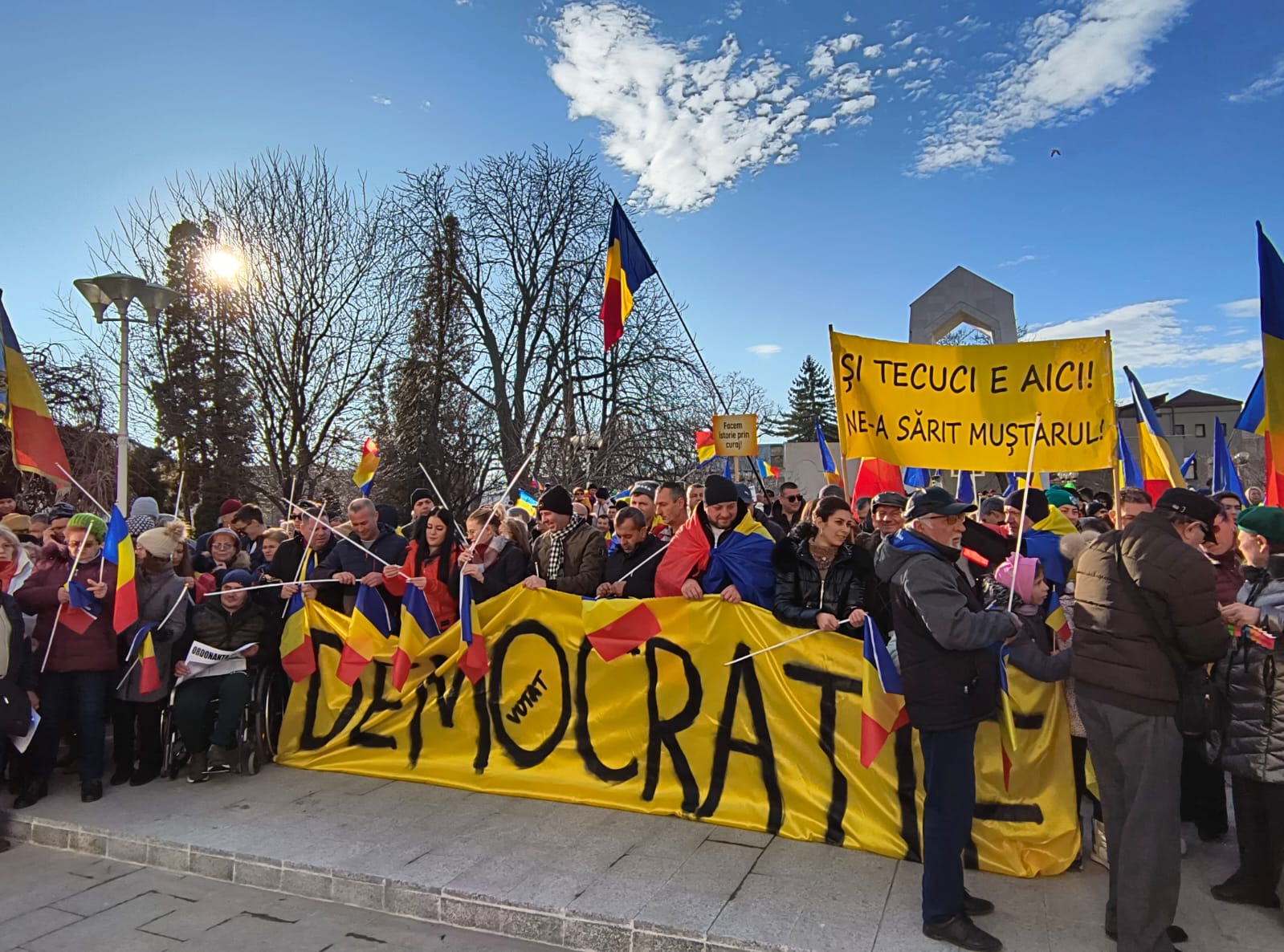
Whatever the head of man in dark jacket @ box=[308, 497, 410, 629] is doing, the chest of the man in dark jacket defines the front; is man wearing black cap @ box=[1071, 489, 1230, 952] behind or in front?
in front

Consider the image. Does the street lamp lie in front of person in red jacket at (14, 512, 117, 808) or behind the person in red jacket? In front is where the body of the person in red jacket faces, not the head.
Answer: behind

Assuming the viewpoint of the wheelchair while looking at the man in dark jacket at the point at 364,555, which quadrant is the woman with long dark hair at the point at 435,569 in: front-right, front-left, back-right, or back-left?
front-right

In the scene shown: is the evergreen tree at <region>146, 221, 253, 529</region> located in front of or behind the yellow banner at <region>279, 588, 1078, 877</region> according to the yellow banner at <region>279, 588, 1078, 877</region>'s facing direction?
behind

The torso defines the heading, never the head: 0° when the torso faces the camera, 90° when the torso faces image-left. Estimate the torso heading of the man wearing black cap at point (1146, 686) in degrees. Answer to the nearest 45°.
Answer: approximately 225°

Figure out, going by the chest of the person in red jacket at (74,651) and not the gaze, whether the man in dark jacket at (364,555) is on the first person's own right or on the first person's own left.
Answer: on the first person's own left

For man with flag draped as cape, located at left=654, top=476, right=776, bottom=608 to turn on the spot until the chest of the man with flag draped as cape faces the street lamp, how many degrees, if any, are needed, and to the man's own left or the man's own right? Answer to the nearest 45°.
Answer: approximately 135° to the man's own right

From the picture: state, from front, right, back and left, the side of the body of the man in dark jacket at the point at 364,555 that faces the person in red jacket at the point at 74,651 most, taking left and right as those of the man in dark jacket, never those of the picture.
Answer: right

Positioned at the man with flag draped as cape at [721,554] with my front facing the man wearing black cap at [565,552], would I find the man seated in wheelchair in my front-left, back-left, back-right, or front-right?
front-left

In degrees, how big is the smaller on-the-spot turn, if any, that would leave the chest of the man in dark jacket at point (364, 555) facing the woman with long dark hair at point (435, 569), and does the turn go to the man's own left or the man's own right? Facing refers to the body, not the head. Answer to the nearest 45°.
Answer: approximately 45° to the man's own left

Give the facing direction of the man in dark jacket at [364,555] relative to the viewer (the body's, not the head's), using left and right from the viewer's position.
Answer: facing the viewer

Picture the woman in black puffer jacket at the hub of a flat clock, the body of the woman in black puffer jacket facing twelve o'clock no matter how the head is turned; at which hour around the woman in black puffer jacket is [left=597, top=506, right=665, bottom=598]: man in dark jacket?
The man in dark jacket is roughly at 4 o'clock from the woman in black puffer jacket.

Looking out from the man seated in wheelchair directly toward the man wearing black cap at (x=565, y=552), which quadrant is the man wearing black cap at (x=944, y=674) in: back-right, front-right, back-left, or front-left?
front-right
